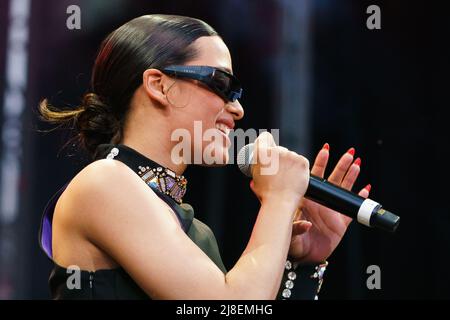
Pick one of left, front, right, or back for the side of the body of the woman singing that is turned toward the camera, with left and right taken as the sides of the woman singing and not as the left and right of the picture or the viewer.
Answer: right

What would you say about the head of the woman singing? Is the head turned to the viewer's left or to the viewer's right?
to the viewer's right
